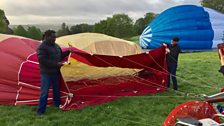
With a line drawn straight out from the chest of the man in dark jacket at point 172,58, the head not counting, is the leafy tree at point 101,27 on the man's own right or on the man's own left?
on the man's own right

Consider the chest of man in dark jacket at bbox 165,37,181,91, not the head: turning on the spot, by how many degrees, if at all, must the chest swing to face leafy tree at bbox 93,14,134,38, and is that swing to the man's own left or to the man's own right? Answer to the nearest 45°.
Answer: approximately 135° to the man's own right

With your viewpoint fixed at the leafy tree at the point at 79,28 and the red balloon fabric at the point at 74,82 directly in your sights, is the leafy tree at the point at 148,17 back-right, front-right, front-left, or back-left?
front-left

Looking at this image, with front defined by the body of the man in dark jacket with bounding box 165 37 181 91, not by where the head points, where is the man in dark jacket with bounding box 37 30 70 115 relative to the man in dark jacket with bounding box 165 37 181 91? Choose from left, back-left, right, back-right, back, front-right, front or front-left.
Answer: front

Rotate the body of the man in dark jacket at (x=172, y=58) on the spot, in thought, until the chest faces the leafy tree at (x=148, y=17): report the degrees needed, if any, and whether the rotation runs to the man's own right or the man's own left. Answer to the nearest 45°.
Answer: approximately 135° to the man's own right

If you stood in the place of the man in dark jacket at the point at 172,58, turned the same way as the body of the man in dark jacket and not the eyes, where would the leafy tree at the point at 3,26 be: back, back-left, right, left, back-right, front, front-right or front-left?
right

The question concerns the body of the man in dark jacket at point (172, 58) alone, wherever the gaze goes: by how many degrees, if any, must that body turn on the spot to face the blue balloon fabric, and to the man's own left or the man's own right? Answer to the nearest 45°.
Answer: approximately 135° to the man's own right
